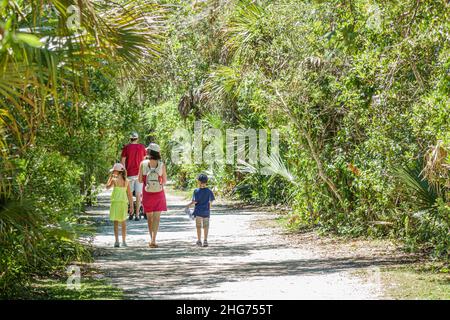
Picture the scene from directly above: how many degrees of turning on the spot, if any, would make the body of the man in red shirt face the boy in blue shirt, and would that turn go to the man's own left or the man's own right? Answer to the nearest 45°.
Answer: approximately 180°

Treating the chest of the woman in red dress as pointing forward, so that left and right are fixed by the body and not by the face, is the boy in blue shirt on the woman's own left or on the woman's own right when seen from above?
on the woman's own right

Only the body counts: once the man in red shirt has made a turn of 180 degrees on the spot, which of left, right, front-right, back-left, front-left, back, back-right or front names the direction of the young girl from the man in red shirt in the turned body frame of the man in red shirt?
front

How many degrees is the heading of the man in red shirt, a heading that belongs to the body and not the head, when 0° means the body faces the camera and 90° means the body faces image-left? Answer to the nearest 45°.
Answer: approximately 180°

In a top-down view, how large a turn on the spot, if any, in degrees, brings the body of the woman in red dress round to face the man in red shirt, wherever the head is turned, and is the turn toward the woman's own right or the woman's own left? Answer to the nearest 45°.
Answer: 0° — they already face them

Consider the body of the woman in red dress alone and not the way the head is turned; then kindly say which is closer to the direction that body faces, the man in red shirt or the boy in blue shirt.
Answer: the man in red shirt

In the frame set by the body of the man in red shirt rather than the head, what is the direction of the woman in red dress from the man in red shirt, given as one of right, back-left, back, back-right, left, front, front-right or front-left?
back

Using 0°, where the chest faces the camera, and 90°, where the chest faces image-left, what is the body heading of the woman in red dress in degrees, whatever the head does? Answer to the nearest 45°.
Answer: approximately 180°

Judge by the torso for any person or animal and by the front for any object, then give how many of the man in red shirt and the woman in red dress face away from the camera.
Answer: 2
